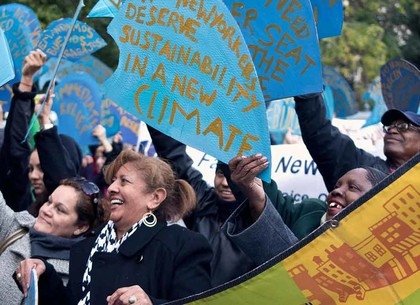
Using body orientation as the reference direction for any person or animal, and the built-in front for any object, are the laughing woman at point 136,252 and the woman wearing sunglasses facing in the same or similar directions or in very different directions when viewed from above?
same or similar directions

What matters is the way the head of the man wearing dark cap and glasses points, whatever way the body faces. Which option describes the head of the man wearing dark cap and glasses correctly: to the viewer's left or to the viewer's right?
to the viewer's left

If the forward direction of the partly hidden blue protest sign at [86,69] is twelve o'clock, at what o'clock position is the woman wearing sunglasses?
The woman wearing sunglasses is roughly at 12 o'clock from the partly hidden blue protest sign.

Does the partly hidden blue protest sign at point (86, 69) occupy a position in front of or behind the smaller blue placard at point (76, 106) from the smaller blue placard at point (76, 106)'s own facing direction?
behind

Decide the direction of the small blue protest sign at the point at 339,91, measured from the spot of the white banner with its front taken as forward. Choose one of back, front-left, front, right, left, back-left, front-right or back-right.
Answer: back

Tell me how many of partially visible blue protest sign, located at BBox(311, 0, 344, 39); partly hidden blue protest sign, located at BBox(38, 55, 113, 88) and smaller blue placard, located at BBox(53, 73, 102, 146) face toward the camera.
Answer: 3

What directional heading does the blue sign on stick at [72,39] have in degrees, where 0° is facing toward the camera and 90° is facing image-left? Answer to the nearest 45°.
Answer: approximately 0°

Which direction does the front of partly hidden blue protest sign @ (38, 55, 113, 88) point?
toward the camera

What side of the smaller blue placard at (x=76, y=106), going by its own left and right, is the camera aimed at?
front

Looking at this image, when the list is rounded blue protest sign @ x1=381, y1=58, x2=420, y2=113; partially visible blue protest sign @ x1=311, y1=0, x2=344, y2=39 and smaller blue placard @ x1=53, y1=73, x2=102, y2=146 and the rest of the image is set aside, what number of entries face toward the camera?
3
